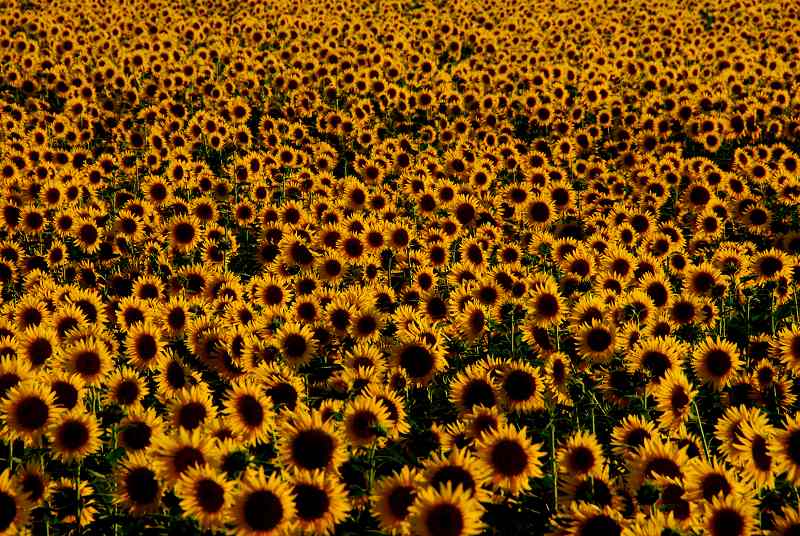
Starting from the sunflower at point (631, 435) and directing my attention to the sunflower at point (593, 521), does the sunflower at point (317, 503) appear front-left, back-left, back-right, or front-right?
front-right

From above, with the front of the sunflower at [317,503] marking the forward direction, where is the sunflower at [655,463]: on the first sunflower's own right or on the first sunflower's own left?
on the first sunflower's own left

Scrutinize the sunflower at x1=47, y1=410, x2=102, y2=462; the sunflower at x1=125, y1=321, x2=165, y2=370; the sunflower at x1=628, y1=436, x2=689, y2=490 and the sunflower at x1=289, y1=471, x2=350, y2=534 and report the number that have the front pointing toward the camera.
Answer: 4

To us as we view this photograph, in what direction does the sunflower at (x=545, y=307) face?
facing the viewer

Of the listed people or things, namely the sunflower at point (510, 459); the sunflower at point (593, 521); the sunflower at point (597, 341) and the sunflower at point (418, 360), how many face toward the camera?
4

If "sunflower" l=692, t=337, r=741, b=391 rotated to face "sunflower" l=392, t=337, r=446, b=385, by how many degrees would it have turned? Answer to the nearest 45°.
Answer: approximately 45° to its right

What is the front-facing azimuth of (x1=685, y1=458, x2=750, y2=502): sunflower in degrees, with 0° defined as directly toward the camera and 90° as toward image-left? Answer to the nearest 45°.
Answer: approximately 0°

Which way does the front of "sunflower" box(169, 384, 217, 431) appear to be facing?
toward the camera

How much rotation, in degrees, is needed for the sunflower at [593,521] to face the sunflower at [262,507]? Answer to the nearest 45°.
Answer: approximately 90° to its right

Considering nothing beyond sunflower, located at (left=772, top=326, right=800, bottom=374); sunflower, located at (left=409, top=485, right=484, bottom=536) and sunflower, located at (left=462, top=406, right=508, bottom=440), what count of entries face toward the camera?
3

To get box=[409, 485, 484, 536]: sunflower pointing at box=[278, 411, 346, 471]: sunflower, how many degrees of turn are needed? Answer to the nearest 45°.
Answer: approximately 135° to its right

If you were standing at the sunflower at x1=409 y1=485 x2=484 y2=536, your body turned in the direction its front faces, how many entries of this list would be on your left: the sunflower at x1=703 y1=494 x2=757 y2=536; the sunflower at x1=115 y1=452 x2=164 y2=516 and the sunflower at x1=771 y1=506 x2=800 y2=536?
2

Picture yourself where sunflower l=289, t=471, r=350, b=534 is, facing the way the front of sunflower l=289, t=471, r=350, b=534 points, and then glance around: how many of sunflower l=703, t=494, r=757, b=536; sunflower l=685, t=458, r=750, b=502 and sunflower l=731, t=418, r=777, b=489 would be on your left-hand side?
3

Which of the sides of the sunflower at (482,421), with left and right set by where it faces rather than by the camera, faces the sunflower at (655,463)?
left
